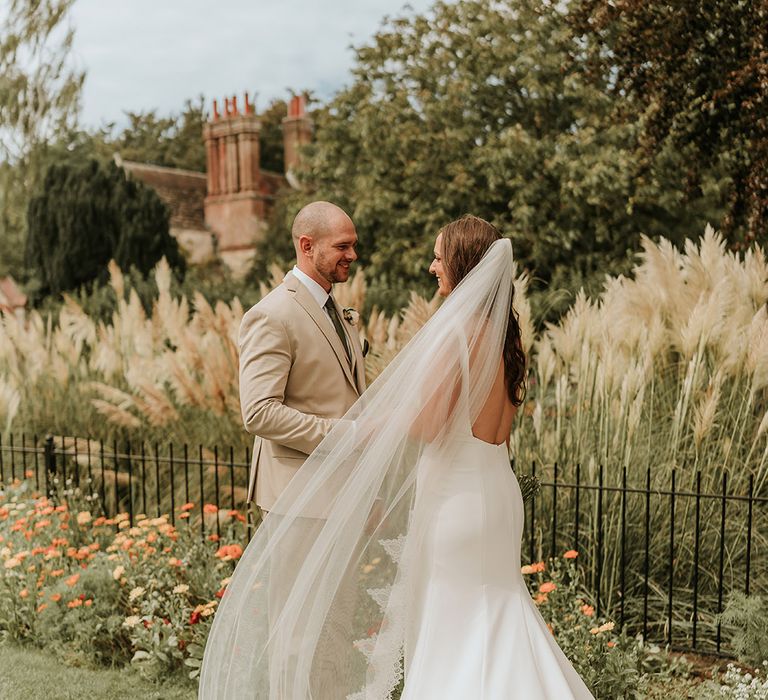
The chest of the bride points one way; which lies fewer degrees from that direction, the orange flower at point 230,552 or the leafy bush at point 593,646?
the orange flower

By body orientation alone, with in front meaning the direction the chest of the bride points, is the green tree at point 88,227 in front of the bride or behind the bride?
in front

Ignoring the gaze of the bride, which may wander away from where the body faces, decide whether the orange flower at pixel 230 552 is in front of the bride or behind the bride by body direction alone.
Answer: in front

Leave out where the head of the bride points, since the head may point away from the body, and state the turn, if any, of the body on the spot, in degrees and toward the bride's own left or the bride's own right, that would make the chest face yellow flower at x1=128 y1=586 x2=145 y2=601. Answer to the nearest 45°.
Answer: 0° — they already face it

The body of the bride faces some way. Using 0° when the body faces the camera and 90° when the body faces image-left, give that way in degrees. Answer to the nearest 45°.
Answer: approximately 135°

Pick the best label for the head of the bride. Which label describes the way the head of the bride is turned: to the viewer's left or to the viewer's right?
to the viewer's left

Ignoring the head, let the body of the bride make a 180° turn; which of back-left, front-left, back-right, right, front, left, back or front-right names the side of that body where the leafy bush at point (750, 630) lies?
left

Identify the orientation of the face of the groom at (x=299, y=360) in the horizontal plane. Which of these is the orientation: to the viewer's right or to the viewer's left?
to the viewer's right

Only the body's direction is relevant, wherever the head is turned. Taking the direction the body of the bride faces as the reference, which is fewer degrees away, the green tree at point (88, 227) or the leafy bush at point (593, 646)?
the green tree

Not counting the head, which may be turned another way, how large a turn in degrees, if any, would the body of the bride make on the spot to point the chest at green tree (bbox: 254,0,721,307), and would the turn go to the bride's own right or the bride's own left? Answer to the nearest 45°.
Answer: approximately 45° to the bride's own right

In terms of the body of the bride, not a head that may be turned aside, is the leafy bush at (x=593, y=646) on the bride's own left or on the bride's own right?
on the bride's own right

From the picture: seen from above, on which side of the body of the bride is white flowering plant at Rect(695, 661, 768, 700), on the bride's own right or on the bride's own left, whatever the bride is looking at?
on the bride's own right

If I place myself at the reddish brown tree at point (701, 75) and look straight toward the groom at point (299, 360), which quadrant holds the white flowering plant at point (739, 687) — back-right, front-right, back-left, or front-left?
front-left

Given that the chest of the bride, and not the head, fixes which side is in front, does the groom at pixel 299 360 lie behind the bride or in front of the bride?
in front

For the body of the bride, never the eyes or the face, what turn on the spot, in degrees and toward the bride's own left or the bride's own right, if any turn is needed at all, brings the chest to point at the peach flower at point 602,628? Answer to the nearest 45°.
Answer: approximately 90° to the bride's own right
